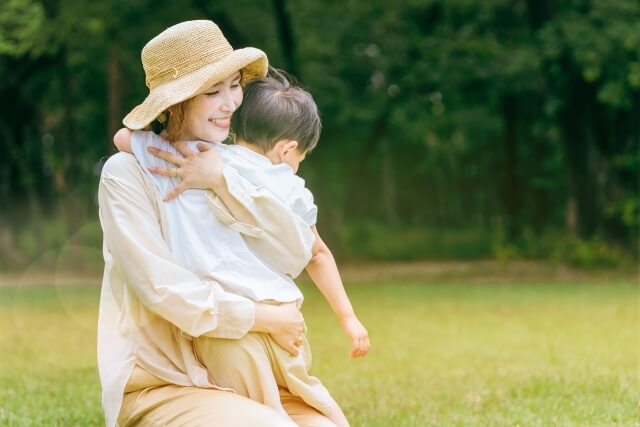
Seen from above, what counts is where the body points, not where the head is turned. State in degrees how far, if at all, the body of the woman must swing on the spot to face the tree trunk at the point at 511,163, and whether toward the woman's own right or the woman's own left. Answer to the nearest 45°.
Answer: approximately 90° to the woman's own left

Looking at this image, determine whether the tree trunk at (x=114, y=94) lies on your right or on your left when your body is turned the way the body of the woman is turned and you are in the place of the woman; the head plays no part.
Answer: on your left

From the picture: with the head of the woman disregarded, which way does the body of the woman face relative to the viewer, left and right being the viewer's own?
facing to the right of the viewer

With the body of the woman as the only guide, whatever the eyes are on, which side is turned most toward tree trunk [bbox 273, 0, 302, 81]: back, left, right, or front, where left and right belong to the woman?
left

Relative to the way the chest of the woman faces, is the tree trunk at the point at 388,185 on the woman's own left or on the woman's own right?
on the woman's own left

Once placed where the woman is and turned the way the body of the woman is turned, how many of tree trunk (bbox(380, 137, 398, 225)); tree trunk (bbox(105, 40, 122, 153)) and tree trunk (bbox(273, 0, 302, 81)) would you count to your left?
3
